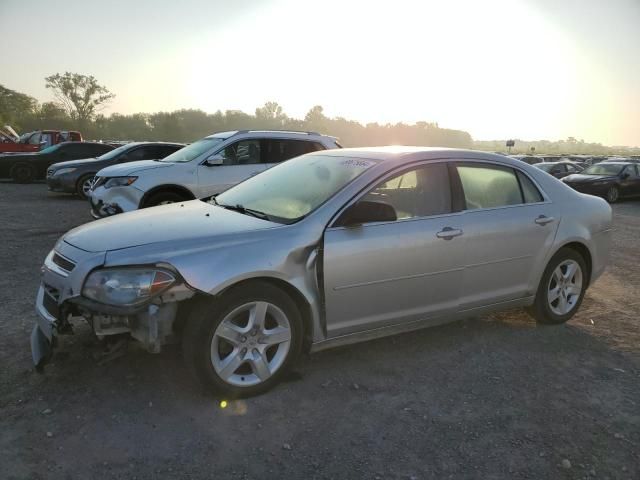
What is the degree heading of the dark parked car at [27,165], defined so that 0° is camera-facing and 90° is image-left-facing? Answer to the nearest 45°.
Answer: approximately 90°

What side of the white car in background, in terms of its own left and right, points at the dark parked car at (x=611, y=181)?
back

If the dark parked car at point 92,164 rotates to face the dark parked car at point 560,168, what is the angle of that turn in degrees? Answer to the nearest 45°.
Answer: approximately 135° to its left

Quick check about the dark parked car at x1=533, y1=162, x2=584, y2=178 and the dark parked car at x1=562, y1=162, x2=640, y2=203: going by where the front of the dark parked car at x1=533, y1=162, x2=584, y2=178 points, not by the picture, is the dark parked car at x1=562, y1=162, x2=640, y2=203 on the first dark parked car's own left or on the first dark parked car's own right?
on the first dark parked car's own left

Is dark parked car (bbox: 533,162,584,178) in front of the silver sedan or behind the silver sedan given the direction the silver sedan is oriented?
behind

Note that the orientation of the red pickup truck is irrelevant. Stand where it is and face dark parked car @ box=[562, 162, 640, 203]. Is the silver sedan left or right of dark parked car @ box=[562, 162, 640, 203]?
right

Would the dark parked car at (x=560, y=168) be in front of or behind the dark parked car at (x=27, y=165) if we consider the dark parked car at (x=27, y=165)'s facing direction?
behind

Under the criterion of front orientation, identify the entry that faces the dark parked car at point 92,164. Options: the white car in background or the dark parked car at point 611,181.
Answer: the dark parked car at point 611,181

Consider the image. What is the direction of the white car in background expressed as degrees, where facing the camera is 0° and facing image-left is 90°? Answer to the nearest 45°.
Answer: approximately 45°
